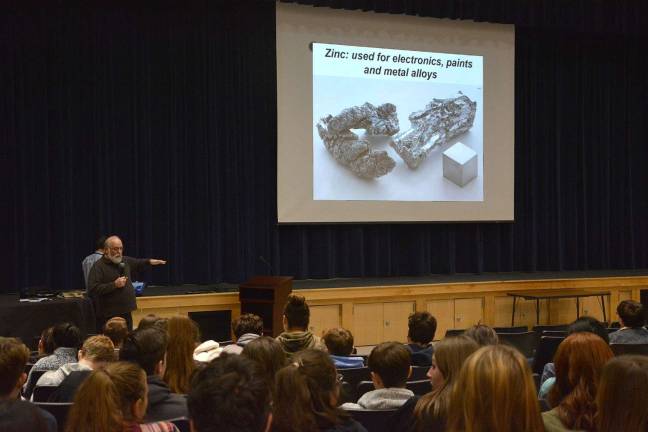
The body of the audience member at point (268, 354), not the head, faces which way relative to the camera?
away from the camera

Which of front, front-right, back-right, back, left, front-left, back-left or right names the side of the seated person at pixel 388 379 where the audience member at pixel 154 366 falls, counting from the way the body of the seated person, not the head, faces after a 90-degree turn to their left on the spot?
front

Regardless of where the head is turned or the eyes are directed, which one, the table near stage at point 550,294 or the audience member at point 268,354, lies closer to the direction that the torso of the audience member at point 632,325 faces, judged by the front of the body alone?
the table near stage

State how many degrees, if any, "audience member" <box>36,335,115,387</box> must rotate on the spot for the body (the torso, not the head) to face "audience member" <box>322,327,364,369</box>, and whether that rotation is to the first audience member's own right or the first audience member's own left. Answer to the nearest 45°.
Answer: approximately 45° to the first audience member's own right

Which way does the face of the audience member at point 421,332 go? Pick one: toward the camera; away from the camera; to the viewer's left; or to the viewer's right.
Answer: away from the camera

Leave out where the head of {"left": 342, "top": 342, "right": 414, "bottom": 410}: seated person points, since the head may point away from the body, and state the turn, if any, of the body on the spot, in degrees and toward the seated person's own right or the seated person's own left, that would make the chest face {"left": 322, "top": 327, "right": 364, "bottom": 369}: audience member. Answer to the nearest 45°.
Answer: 0° — they already face them

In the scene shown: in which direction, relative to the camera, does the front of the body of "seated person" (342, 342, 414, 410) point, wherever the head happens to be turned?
away from the camera

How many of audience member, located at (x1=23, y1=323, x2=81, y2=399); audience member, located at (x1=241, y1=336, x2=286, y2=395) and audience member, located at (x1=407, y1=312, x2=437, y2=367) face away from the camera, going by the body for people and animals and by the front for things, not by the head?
3

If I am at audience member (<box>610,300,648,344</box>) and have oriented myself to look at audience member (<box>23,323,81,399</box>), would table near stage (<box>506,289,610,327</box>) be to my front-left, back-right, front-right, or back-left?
back-right

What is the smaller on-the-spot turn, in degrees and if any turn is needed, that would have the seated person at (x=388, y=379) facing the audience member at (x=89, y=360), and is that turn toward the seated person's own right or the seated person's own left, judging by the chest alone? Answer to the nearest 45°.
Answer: approximately 90° to the seated person's own left

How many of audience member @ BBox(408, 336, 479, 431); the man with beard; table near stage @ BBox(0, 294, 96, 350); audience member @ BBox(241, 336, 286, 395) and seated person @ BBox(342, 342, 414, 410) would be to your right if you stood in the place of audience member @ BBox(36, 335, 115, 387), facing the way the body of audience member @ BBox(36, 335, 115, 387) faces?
3

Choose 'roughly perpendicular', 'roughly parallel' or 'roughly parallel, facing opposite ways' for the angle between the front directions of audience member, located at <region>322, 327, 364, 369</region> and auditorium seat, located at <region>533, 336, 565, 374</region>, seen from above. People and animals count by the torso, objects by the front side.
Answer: roughly parallel

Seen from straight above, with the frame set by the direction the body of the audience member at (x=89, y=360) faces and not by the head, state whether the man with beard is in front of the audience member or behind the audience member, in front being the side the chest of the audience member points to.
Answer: in front

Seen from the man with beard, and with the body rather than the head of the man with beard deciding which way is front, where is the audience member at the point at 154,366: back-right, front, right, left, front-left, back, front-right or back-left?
front-right

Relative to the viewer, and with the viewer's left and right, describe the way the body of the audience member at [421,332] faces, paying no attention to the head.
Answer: facing away from the viewer

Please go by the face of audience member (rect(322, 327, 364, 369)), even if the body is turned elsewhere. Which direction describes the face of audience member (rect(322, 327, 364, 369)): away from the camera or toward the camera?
away from the camera

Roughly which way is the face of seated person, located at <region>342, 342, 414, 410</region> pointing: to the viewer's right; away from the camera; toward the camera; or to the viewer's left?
away from the camera

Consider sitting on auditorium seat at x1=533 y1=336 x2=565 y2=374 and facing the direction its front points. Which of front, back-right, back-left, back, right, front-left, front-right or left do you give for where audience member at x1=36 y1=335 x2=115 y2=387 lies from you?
left

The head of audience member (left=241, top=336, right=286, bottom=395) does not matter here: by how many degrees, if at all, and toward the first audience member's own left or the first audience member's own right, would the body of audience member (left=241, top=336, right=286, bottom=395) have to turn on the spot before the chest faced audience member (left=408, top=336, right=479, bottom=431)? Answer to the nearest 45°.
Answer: approximately 135° to the first audience member's own right

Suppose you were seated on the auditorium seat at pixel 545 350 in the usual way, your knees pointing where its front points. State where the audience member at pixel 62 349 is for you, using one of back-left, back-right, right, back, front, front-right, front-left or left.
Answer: left
